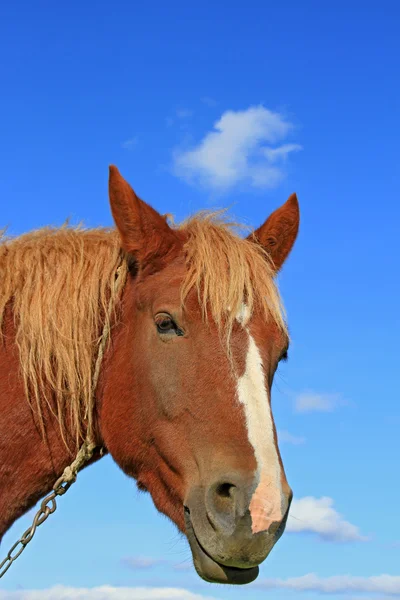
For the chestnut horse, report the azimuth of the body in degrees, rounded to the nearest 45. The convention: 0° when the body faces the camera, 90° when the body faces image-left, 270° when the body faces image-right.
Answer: approximately 315°
